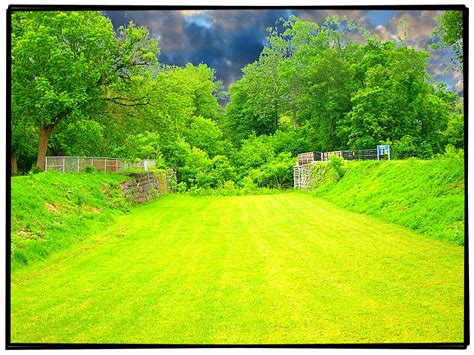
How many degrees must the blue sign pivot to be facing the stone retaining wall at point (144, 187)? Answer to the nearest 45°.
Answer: approximately 90° to its right

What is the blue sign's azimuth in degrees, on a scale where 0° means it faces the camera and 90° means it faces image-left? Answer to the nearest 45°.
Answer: approximately 0°

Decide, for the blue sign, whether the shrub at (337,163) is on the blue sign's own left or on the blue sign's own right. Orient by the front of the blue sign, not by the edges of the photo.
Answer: on the blue sign's own right

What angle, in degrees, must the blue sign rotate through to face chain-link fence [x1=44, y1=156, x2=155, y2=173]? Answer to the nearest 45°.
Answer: approximately 90° to its right

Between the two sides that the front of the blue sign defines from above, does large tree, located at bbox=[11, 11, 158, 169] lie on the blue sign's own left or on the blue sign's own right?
on the blue sign's own right
